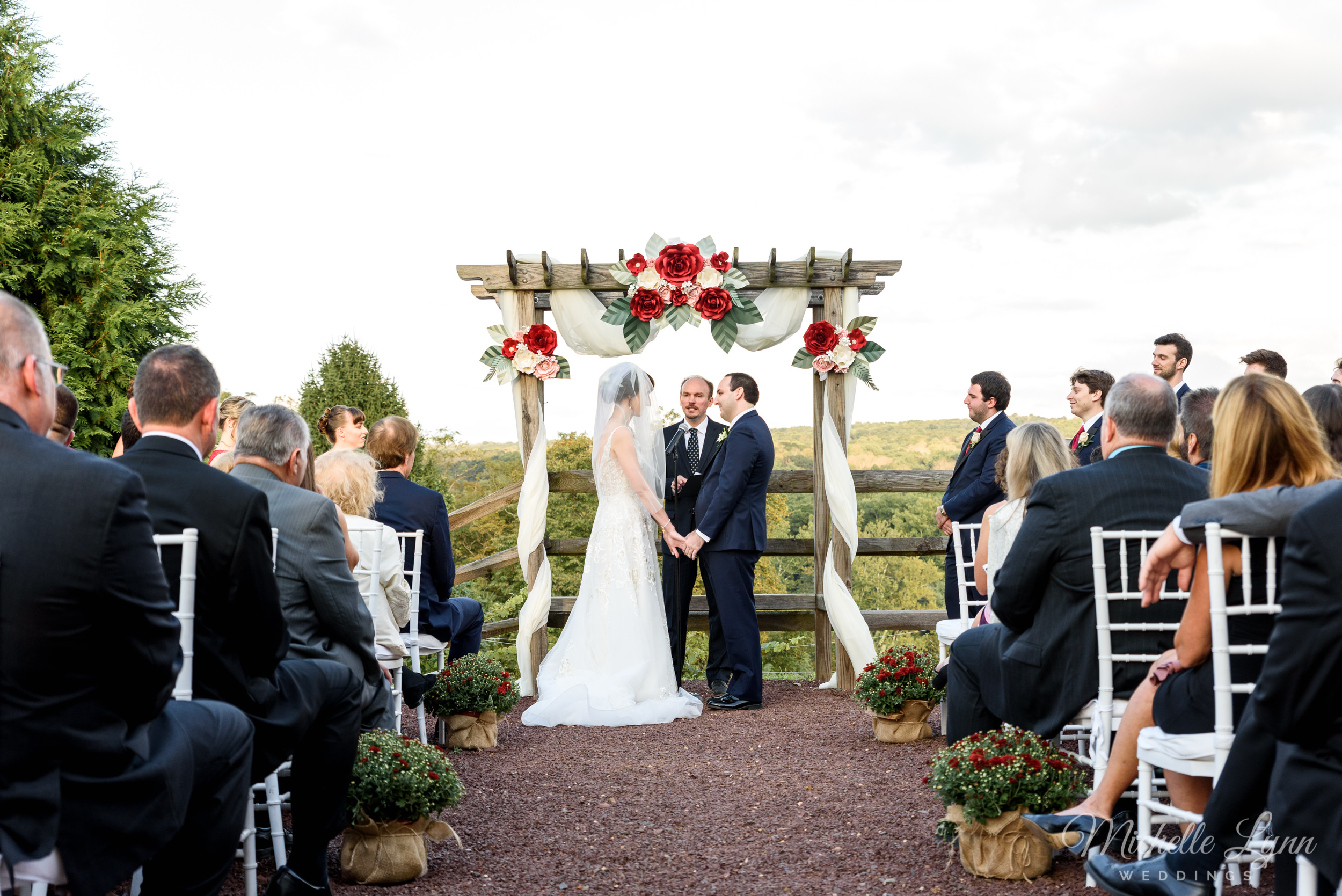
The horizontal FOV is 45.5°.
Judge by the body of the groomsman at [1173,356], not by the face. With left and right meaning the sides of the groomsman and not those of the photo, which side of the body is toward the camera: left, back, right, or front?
left

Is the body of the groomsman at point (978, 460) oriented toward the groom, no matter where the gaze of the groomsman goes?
yes

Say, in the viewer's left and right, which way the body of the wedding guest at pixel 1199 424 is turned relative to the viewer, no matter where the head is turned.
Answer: facing away from the viewer and to the left of the viewer

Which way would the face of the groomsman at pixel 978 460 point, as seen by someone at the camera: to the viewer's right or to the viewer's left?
to the viewer's left

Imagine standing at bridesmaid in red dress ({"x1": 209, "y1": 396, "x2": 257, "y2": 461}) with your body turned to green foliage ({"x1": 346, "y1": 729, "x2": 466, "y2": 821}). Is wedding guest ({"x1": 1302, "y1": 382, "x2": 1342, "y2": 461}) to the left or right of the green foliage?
left

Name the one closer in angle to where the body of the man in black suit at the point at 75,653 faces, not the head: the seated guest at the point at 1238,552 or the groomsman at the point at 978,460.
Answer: the groomsman

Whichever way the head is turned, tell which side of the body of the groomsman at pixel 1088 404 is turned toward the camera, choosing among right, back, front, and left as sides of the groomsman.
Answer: left

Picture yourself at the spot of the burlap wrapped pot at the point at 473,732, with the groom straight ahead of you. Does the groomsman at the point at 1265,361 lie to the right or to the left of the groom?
right

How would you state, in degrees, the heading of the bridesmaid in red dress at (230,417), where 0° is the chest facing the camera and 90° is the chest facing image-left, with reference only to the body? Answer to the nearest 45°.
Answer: approximately 270°

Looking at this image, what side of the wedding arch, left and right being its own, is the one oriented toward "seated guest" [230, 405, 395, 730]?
front

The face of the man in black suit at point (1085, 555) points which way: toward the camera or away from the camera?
away from the camera

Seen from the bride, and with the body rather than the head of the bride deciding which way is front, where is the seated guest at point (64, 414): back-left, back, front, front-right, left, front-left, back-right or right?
back-right

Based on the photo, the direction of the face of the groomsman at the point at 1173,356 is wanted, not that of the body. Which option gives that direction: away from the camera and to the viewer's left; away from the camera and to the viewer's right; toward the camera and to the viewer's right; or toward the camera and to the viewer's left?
toward the camera and to the viewer's left

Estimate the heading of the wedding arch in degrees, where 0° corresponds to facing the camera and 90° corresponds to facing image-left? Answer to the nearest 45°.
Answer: approximately 0°
